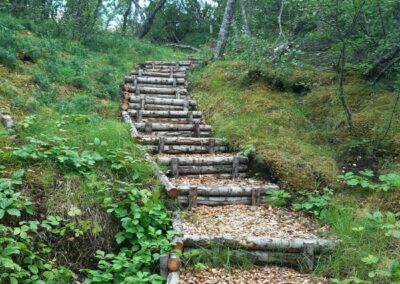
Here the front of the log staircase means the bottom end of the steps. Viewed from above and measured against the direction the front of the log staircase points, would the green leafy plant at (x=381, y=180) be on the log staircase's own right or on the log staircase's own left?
on the log staircase's own left

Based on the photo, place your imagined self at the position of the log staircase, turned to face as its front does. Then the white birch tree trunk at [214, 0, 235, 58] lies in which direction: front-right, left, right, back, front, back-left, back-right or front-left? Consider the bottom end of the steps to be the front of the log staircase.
back

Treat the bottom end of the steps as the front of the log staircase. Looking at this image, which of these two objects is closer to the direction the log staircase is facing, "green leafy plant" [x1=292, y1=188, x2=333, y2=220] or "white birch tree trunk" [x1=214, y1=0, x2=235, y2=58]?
the green leafy plant

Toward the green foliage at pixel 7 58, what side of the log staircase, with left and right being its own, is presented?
right

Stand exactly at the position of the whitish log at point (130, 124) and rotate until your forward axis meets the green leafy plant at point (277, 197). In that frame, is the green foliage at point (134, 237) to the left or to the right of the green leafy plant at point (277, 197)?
right

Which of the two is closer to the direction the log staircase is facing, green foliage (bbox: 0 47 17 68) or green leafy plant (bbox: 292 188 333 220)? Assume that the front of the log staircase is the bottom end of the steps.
the green leafy plant

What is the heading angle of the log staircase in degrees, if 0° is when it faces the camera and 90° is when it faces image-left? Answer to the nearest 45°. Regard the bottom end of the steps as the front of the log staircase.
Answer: approximately 0°

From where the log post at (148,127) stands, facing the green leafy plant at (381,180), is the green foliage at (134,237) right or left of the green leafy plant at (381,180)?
right

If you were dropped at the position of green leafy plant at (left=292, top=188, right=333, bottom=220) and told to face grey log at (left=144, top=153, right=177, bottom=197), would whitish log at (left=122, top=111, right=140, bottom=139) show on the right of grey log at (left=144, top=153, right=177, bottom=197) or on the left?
right
